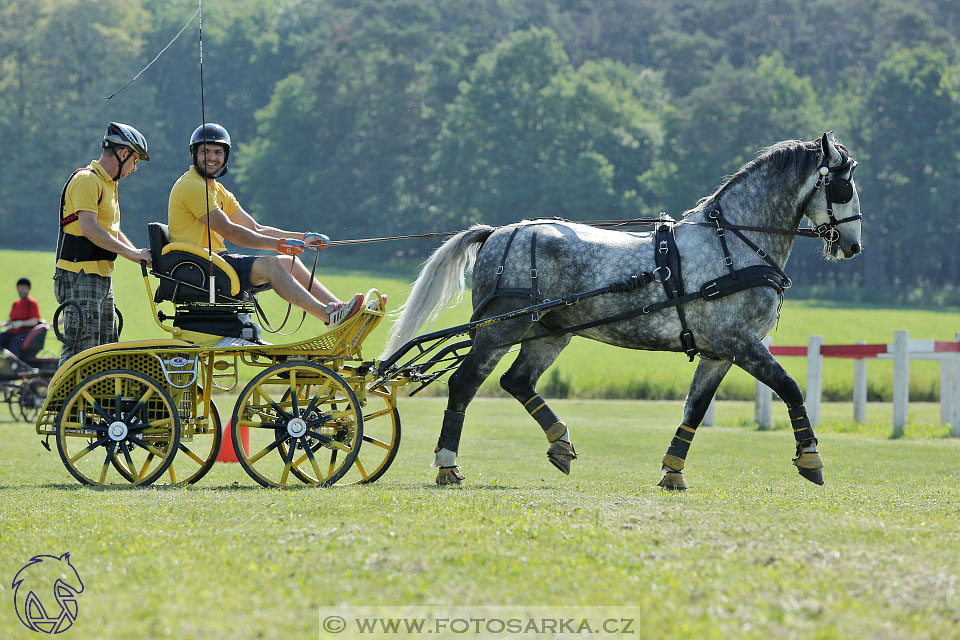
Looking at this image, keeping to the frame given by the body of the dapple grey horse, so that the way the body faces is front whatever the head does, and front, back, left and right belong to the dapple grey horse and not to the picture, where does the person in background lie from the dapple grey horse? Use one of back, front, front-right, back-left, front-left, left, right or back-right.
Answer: back-left

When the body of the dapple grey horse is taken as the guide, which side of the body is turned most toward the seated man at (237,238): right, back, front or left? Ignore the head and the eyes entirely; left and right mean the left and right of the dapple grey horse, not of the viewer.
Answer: back

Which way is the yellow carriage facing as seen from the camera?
to the viewer's right

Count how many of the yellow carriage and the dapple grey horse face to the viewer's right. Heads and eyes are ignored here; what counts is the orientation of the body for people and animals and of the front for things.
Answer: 2

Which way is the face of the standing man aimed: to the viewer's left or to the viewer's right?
to the viewer's right

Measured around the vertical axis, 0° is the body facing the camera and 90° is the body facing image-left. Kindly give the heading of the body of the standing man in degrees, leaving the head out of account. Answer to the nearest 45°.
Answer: approximately 270°

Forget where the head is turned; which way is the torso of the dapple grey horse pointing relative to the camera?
to the viewer's right

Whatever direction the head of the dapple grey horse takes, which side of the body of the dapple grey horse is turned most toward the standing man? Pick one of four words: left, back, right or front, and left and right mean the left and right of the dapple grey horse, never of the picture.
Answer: back

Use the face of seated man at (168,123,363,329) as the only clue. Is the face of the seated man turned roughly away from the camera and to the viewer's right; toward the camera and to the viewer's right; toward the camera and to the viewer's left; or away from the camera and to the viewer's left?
toward the camera and to the viewer's right
